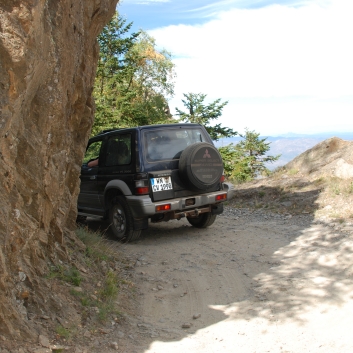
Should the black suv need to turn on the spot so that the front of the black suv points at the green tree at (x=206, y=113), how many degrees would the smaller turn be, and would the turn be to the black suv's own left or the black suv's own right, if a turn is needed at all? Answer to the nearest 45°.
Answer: approximately 45° to the black suv's own right

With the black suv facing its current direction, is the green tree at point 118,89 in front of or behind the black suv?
in front

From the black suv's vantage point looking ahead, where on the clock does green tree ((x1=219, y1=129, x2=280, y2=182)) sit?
The green tree is roughly at 2 o'clock from the black suv.

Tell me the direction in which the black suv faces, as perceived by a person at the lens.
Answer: facing away from the viewer and to the left of the viewer
